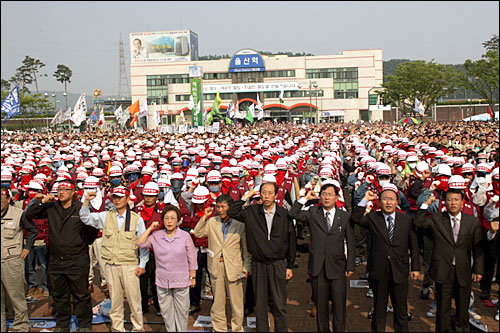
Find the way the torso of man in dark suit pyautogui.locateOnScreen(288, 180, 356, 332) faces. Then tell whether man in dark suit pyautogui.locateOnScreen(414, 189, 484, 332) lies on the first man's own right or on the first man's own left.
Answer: on the first man's own left

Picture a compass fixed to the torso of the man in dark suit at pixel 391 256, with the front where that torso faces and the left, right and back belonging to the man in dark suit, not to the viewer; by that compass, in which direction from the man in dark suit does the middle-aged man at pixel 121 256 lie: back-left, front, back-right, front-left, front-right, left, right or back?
right

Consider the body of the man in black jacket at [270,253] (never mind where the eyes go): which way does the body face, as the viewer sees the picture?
toward the camera

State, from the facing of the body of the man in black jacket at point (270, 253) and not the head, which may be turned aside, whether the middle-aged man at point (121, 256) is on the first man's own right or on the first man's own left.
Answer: on the first man's own right

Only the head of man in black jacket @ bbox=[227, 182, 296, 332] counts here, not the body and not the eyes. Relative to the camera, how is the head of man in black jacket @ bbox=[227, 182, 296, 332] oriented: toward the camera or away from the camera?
toward the camera

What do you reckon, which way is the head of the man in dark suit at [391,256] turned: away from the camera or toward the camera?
toward the camera

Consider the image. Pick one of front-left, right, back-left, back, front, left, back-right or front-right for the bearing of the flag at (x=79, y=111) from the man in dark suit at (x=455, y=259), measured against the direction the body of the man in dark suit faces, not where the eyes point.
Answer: back-right

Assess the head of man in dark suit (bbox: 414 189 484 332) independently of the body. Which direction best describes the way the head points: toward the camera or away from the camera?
toward the camera

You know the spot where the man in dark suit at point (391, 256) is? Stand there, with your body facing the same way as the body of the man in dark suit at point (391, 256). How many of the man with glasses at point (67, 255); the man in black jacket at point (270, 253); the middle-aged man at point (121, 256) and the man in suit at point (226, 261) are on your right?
4

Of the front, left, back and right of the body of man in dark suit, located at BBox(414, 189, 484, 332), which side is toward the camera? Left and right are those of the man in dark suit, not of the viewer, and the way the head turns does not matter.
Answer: front

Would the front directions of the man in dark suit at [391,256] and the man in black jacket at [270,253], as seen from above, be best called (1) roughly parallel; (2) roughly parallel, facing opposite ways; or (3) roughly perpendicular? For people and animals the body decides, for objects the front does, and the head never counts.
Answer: roughly parallel

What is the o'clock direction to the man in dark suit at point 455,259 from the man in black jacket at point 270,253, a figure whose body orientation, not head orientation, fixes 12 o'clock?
The man in dark suit is roughly at 9 o'clock from the man in black jacket.

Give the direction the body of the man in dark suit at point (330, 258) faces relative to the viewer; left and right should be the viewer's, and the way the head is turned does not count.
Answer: facing the viewer

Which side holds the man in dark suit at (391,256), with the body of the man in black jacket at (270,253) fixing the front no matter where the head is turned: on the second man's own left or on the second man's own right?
on the second man's own left
